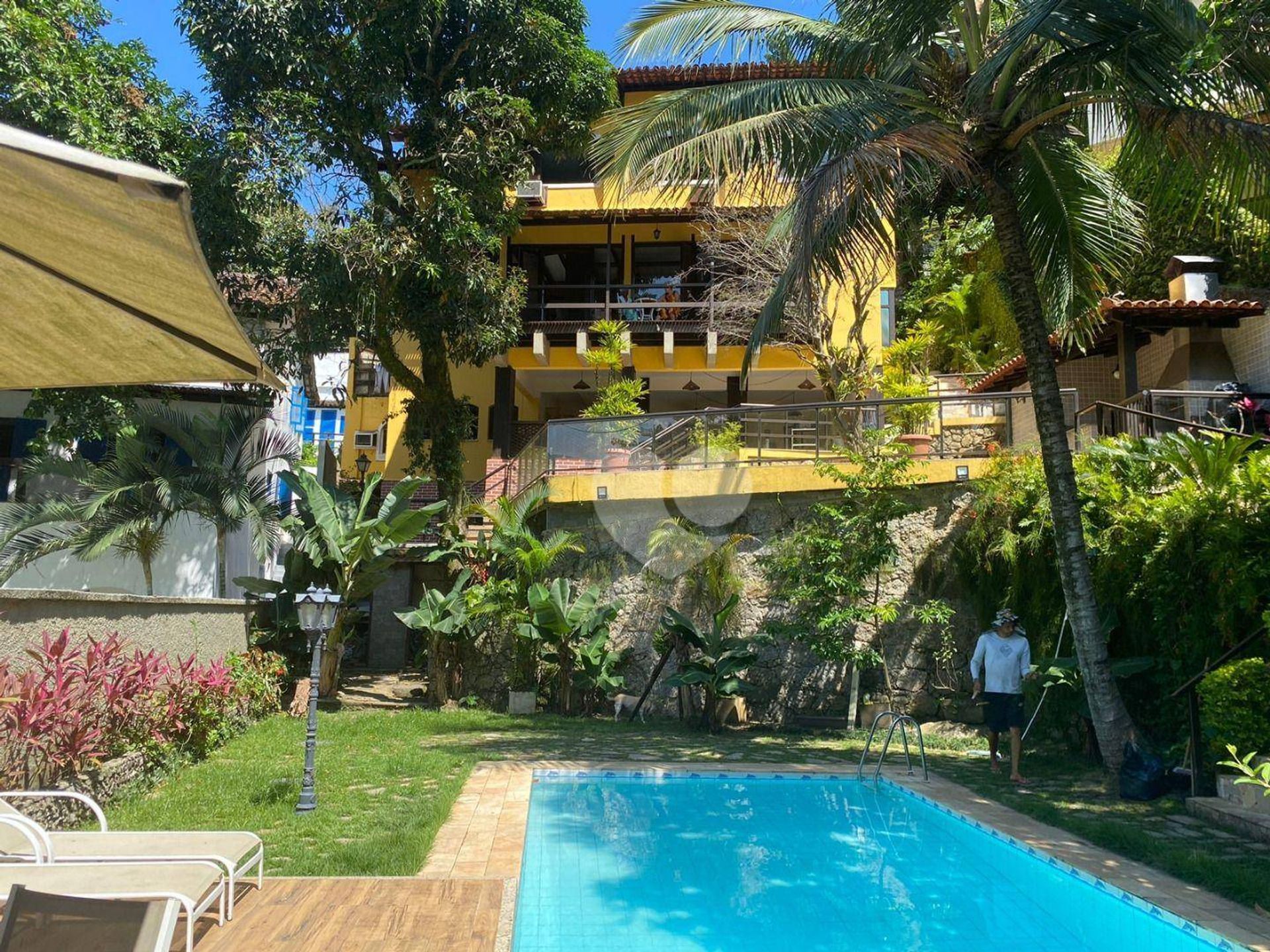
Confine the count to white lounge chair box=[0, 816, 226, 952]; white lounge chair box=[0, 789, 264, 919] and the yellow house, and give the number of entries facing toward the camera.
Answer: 1

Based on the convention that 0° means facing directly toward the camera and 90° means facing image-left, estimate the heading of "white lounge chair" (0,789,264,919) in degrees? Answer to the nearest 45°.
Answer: approximately 270°

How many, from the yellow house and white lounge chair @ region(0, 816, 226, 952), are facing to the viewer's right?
1

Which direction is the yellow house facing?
toward the camera

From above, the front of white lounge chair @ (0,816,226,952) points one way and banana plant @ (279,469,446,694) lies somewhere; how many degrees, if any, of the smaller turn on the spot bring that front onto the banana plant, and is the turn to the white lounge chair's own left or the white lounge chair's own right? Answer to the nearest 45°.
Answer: approximately 90° to the white lounge chair's own left

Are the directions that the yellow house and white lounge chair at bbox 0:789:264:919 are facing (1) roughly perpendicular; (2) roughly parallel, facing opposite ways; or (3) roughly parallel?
roughly perpendicular

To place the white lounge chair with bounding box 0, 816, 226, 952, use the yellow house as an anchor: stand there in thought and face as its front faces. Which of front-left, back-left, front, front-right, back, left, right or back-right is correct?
front

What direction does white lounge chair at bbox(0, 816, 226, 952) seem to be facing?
to the viewer's right

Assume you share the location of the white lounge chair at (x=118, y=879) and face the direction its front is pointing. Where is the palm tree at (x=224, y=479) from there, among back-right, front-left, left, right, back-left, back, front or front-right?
left

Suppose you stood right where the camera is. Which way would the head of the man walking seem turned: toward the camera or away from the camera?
toward the camera

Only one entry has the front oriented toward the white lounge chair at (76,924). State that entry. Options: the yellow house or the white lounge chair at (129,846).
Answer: the yellow house

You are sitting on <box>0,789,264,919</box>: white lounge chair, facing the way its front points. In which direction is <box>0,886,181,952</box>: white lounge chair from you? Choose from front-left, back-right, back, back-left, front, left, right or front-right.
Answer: right

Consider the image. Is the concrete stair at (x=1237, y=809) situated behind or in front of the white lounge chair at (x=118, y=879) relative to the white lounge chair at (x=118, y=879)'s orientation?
in front

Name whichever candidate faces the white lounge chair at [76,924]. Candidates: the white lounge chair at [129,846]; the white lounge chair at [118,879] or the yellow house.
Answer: the yellow house

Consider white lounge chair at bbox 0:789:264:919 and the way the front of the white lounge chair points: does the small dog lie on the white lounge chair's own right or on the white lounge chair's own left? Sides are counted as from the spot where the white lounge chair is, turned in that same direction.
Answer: on the white lounge chair's own left
